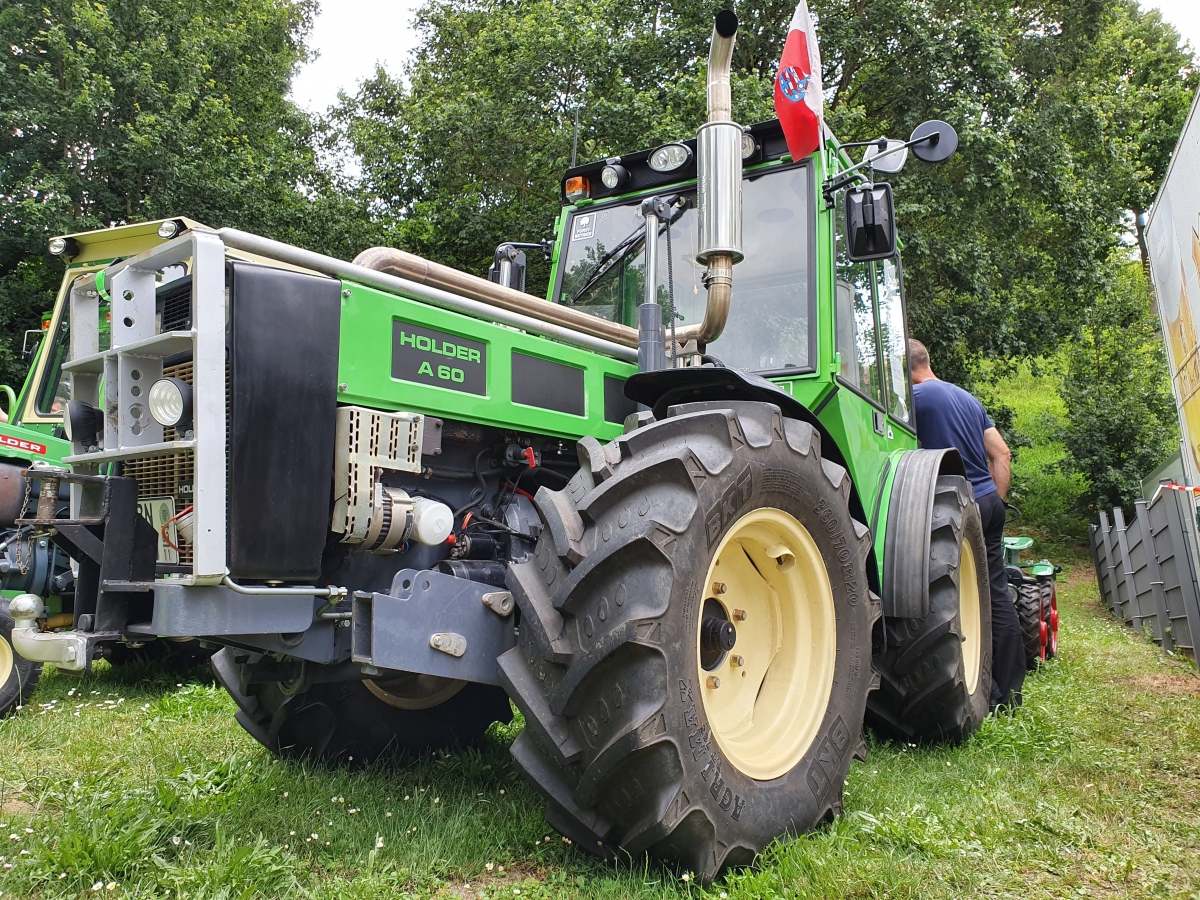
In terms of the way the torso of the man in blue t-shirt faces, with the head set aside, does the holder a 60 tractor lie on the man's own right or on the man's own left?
on the man's own left

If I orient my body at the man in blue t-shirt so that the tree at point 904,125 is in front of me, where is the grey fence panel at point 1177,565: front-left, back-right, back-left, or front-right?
front-right

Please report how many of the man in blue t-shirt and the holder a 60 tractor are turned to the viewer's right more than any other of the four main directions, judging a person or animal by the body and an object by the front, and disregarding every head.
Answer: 0

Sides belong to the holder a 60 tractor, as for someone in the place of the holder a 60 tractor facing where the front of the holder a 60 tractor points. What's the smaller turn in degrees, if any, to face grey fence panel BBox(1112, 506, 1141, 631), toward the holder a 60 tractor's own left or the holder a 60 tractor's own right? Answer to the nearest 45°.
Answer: approximately 180°

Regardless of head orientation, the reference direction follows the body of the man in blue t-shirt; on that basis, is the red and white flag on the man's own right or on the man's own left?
on the man's own left

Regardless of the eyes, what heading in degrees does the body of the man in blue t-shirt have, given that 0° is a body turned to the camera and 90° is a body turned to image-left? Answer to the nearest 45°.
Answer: approximately 135°

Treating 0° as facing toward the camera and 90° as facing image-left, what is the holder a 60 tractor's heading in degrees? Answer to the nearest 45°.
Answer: approximately 45°

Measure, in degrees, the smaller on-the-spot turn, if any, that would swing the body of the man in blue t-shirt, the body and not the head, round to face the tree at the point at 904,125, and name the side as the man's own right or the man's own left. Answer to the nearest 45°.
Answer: approximately 45° to the man's own right

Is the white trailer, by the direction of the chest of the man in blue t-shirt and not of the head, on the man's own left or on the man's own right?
on the man's own right

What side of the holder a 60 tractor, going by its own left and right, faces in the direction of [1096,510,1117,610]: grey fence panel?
back

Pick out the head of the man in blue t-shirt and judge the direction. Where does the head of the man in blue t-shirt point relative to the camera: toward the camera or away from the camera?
away from the camera

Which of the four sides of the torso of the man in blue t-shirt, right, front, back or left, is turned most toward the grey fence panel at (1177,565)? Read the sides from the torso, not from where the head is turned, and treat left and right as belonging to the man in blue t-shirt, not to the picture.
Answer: right
